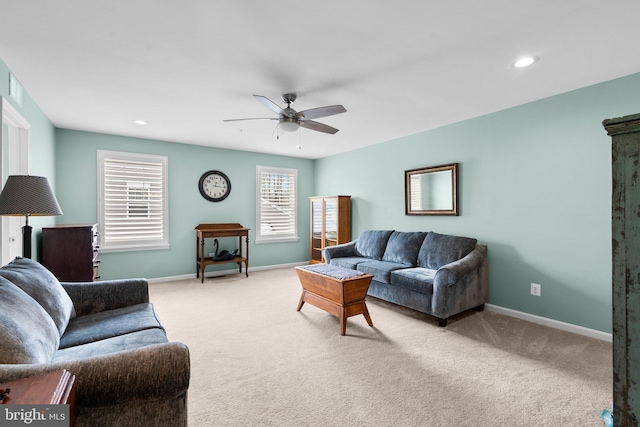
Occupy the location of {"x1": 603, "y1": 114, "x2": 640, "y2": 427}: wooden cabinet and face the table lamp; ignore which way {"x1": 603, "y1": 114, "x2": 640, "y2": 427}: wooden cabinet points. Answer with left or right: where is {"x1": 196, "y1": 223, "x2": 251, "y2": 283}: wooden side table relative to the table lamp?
right

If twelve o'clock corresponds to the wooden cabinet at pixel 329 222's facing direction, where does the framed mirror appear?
The framed mirror is roughly at 9 o'clock from the wooden cabinet.

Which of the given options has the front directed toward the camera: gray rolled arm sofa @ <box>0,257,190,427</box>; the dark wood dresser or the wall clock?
the wall clock

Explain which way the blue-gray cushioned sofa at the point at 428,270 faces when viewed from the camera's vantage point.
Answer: facing the viewer and to the left of the viewer

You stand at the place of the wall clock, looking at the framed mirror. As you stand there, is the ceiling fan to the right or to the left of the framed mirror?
right

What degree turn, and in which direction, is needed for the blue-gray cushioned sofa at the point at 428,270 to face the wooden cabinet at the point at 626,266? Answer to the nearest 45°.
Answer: approximately 45° to its left

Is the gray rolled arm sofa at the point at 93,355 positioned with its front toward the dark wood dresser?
no

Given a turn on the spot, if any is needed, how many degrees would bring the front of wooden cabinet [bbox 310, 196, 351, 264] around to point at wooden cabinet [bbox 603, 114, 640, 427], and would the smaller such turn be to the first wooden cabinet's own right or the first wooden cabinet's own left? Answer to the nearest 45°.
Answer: approximately 45° to the first wooden cabinet's own left

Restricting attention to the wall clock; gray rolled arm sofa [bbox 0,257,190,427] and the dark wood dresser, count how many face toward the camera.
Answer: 1

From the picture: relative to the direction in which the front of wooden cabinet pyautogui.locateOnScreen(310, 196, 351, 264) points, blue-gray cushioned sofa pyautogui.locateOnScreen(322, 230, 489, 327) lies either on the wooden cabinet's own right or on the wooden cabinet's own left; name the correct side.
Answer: on the wooden cabinet's own left

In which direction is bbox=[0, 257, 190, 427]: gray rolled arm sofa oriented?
to the viewer's right

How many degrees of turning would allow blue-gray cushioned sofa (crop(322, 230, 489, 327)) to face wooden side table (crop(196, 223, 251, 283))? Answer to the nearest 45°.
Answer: approximately 45° to its right

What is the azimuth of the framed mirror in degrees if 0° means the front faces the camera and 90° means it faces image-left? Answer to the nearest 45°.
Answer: approximately 45°

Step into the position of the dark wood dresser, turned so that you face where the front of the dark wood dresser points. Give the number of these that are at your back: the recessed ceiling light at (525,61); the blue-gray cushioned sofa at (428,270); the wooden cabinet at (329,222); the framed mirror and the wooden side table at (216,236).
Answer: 0

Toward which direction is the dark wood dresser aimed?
to the viewer's right

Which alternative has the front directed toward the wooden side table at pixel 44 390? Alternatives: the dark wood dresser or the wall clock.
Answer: the wall clock

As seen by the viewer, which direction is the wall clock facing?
toward the camera
